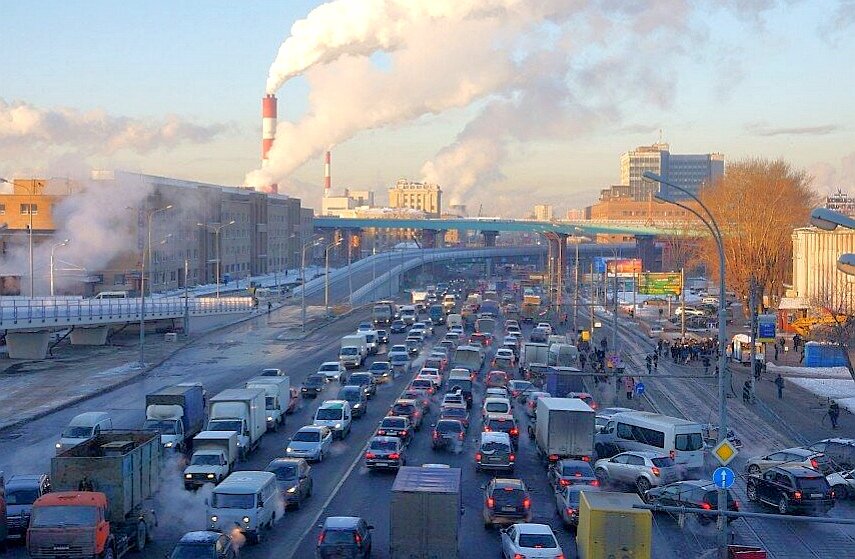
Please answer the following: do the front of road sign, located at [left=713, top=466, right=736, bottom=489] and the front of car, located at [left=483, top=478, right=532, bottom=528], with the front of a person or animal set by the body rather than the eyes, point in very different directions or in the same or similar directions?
very different directions

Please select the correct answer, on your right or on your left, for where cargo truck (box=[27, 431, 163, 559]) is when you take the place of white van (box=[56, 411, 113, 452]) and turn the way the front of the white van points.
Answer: on your left

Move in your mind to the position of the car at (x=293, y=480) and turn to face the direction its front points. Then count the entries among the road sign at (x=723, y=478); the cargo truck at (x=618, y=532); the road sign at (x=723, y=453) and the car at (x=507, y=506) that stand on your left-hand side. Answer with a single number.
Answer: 4

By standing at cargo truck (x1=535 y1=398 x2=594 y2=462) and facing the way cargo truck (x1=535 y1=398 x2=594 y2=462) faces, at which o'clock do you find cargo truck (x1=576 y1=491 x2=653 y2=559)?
cargo truck (x1=576 y1=491 x2=653 y2=559) is roughly at 6 o'clock from cargo truck (x1=535 y1=398 x2=594 y2=462).

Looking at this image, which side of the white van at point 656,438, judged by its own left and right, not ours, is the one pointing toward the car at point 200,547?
left

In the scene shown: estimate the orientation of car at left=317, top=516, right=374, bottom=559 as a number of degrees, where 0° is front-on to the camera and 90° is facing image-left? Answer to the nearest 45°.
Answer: approximately 180°

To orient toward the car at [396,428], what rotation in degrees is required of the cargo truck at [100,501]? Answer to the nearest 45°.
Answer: approximately 180°

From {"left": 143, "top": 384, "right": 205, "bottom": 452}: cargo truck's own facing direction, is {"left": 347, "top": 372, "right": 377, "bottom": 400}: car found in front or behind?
behind

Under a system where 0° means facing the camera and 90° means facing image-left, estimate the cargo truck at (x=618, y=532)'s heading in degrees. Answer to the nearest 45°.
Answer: approximately 180°

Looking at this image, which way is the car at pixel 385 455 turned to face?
away from the camera

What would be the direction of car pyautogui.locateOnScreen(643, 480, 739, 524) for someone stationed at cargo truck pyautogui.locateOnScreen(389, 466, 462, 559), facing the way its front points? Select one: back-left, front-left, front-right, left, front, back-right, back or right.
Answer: front-right

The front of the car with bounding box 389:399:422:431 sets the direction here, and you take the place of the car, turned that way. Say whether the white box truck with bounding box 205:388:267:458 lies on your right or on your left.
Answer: on your left

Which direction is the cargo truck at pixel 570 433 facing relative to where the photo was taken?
away from the camera

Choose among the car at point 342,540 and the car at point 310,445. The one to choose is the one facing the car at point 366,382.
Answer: the car at point 342,540

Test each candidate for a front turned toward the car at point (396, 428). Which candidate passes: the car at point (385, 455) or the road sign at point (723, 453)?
the car at point (385, 455)

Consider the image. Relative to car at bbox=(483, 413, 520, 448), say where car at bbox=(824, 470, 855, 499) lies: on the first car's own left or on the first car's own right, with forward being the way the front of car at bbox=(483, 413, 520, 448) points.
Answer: on the first car's own right

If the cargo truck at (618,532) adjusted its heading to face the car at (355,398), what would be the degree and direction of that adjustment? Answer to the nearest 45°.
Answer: approximately 45° to its left
